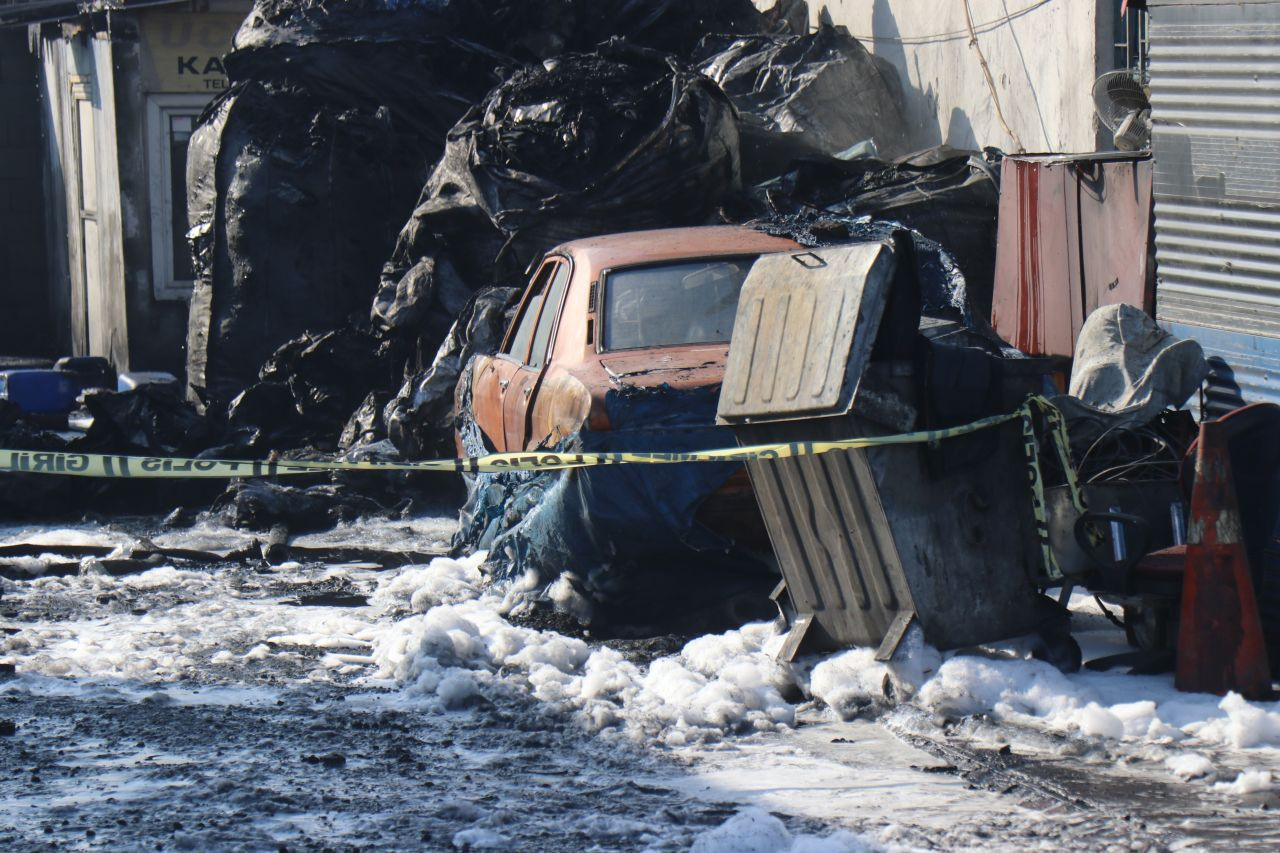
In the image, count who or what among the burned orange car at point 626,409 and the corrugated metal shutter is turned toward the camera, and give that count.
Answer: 1

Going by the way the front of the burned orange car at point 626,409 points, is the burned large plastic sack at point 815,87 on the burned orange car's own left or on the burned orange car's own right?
on the burned orange car's own right

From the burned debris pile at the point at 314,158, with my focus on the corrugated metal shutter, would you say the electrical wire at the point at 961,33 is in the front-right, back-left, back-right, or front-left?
front-left

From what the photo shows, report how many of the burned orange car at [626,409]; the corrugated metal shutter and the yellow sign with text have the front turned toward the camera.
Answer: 2

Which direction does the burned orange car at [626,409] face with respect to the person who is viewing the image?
facing away from the viewer and to the left of the viewer

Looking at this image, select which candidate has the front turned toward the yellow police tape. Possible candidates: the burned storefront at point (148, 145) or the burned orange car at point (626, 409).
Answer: the burned storefront

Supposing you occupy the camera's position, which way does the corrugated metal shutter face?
facing the viewer

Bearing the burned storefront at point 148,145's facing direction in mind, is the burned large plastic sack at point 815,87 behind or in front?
in front

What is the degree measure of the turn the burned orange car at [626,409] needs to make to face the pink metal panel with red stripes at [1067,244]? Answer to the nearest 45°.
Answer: approximately 90° to its right

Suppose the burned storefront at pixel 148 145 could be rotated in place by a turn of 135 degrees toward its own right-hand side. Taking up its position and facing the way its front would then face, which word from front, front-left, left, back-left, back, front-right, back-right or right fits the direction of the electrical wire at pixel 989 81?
back

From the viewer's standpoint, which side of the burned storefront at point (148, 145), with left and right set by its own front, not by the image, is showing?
front

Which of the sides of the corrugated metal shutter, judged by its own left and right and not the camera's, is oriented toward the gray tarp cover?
front
